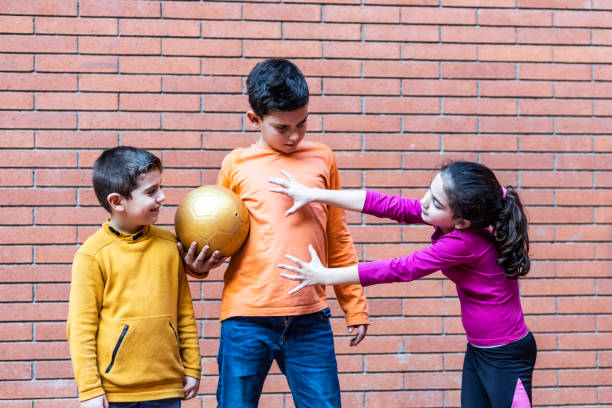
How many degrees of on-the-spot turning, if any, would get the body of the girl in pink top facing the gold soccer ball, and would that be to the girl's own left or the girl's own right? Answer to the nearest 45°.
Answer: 0° — they already face it

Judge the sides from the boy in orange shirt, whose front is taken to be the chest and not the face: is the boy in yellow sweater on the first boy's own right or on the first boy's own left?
on the first boy's own right

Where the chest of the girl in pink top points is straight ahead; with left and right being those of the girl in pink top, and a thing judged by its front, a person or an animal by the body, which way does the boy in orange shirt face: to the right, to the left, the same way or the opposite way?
to the left

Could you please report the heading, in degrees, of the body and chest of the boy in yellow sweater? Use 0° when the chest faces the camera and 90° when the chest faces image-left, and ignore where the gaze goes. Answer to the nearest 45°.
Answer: approximately 315°

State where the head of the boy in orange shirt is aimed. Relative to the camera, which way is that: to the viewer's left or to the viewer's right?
to the viewer's right

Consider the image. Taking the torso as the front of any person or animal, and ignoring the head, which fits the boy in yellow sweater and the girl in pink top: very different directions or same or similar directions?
very different directions

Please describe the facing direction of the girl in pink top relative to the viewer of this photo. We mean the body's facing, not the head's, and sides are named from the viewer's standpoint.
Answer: facing to the left of the viewer

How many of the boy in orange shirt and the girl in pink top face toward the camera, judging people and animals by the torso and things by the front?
1

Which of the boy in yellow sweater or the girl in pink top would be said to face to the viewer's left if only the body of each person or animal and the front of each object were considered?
the girl in pink top

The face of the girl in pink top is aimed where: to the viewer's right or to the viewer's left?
to the viewer's left

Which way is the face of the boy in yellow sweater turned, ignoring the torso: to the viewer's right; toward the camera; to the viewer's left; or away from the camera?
to the viewer's right
